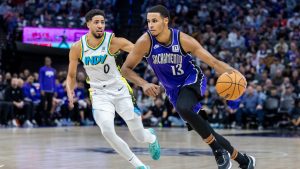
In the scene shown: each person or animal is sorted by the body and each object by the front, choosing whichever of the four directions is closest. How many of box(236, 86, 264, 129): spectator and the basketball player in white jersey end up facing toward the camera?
2

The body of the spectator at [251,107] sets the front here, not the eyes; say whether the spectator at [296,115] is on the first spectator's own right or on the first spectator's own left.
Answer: on the first spectator's own left

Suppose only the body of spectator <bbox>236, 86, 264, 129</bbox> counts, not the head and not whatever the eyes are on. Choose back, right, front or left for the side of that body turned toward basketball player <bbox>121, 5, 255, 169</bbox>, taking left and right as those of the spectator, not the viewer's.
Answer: front

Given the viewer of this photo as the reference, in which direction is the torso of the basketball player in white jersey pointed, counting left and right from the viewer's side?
facing the viewer

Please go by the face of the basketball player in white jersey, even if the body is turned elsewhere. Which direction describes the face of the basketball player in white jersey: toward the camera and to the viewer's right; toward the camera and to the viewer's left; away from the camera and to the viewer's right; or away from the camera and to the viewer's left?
toward the camera and to the viewer's right

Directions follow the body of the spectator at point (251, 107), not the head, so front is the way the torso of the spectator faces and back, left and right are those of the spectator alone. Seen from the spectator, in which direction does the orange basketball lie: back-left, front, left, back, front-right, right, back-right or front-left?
front

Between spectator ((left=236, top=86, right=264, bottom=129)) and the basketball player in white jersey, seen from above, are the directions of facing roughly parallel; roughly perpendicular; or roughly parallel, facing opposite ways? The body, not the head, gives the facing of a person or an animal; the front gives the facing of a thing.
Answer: roughly parallel

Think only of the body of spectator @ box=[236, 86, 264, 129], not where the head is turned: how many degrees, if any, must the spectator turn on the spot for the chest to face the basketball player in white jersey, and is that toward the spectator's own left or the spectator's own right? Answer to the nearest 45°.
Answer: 0° — they already face them

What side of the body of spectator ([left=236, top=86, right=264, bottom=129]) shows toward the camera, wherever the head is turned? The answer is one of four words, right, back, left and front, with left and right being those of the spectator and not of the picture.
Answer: front

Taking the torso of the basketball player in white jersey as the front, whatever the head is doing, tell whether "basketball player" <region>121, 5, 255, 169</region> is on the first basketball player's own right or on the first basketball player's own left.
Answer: on the first basketball player's own left
